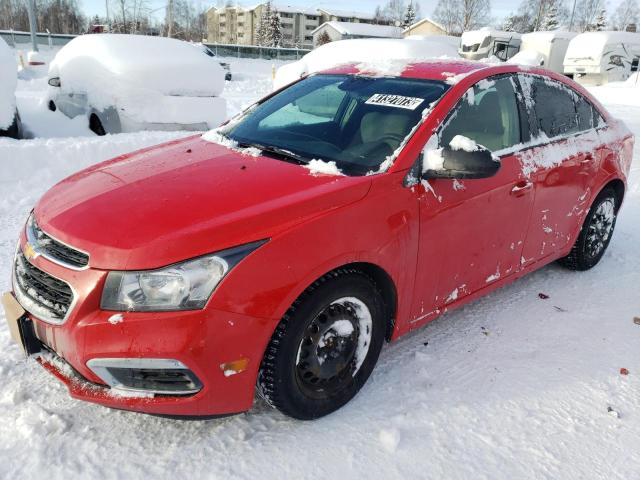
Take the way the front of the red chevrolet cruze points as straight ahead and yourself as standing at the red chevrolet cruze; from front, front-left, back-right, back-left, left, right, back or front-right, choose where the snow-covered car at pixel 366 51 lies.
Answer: back-right

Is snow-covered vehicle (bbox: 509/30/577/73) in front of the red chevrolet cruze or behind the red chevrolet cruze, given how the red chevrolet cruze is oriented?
behind

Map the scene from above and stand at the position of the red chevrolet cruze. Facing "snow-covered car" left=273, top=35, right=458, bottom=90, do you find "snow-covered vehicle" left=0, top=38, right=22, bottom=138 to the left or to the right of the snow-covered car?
left

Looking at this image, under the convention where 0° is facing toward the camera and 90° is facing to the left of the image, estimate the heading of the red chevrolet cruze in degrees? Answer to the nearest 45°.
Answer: approximately 45°

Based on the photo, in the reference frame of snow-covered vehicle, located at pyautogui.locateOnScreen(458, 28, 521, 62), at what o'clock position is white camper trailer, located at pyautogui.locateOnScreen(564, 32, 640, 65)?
The white camper trailer is roughly at 9 o'clock from the snow-covered vehicle.

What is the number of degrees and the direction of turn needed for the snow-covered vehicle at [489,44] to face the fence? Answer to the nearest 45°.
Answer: approximately 90° to its right

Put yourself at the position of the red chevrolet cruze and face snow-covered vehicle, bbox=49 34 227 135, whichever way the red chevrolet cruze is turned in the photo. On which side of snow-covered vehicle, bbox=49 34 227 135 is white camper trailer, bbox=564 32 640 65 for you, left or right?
right
